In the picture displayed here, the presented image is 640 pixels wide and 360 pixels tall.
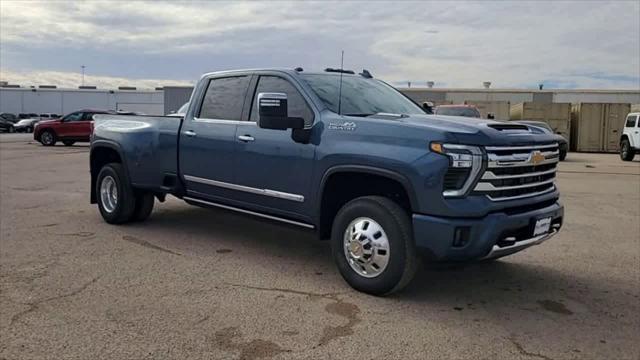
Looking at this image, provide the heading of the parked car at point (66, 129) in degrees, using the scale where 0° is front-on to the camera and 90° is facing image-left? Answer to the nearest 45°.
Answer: approximately 90°

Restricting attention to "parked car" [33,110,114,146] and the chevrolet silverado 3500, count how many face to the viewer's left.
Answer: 1

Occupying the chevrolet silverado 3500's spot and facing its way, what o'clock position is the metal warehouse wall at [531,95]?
The metal warehouse wall is roughly at 8 o'clock from the chevrolet silverado 3500.

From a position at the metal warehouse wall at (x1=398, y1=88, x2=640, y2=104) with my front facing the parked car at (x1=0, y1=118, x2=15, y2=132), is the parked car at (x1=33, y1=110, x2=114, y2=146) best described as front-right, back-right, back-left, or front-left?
front-left

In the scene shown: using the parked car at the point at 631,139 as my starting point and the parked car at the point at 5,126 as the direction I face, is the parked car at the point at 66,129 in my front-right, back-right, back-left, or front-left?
front-left

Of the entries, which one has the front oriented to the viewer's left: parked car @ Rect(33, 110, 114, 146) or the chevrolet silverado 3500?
the parked car

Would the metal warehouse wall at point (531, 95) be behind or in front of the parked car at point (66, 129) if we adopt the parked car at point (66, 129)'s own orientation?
behind

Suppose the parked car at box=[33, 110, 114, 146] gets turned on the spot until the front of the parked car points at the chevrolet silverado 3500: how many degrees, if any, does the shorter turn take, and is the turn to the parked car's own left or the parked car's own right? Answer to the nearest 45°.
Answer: approximately 90° to the parked car's own left

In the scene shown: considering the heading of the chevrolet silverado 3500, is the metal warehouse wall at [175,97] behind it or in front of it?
behind

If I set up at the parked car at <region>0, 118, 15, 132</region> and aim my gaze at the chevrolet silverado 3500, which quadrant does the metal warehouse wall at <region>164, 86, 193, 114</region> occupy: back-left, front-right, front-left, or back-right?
back-left

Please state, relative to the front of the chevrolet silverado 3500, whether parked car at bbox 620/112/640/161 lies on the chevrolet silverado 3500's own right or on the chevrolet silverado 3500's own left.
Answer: on the chevrolet silverado 3500's own left

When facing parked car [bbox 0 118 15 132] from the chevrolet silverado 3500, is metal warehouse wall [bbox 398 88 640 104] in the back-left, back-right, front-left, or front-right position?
front-right

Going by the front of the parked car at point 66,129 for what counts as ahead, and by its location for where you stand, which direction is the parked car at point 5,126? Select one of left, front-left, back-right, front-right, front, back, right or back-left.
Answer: right
